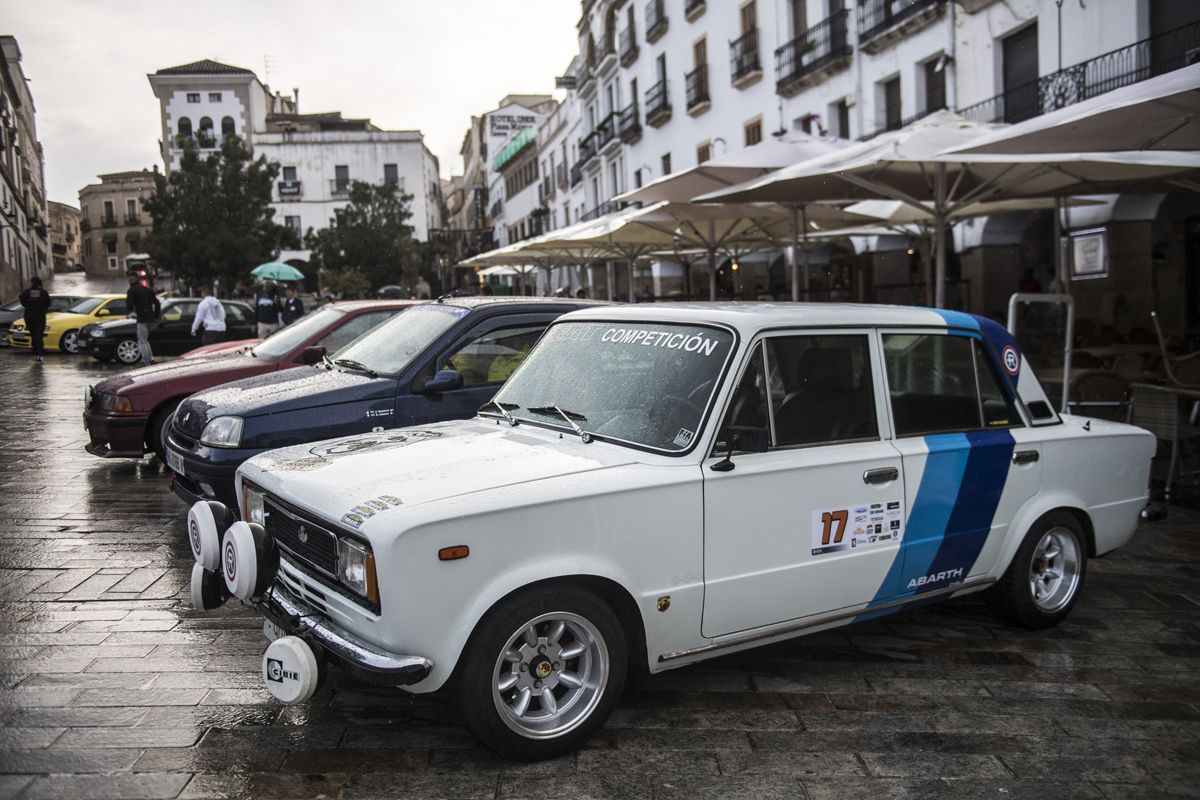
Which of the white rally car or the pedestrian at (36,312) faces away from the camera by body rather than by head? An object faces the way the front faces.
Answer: the pedestrian

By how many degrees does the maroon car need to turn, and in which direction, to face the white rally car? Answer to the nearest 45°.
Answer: approximately 45° to its left

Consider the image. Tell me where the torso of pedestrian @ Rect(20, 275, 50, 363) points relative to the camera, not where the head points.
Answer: away from the camera

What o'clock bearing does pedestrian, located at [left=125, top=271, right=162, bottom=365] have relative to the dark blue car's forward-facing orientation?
The pedestrian is roughly at 4 o'clock from the dark blue car.

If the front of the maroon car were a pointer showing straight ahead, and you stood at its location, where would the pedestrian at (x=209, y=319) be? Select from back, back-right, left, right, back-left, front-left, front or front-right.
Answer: back-right

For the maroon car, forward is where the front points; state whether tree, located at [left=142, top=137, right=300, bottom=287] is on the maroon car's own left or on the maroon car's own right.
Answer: on the maroon car's own right

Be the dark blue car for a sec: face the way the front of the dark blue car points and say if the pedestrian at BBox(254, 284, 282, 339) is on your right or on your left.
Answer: on your right

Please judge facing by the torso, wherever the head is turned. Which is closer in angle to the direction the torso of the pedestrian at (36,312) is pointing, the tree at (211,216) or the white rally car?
the tree

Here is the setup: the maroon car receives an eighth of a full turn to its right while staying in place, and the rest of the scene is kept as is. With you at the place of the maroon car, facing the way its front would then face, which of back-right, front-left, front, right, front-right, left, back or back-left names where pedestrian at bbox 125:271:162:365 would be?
right
